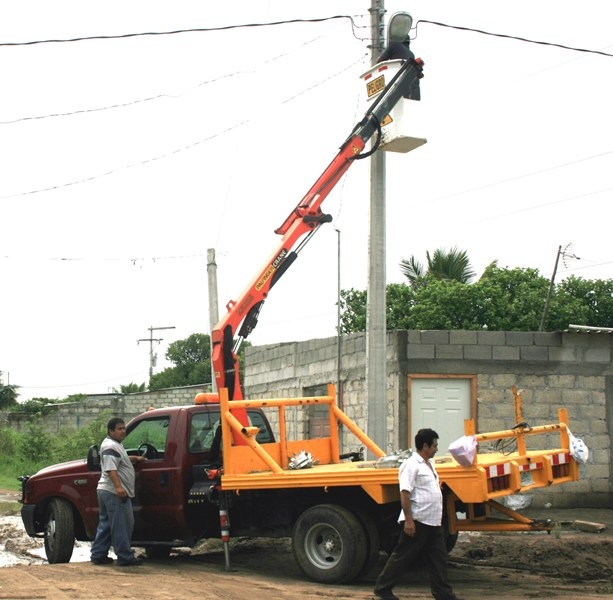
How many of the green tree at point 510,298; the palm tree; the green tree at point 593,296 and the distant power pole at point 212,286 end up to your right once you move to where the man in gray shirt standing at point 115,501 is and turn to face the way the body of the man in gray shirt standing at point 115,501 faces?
0

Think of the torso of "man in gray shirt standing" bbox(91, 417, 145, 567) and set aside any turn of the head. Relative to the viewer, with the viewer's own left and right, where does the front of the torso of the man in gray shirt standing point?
facing to the right of the viewer

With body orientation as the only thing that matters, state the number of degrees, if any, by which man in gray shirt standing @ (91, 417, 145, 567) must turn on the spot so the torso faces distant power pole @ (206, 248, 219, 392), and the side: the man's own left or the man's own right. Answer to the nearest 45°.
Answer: approximately 90° to the man's own left

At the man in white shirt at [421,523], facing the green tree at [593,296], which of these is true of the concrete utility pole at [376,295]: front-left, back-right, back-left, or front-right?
front-left

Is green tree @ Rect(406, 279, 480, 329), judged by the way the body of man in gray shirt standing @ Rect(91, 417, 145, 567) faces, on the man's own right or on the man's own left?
on the man's own left

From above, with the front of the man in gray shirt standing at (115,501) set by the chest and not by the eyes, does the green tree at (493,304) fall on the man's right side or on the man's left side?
on the man's left side
